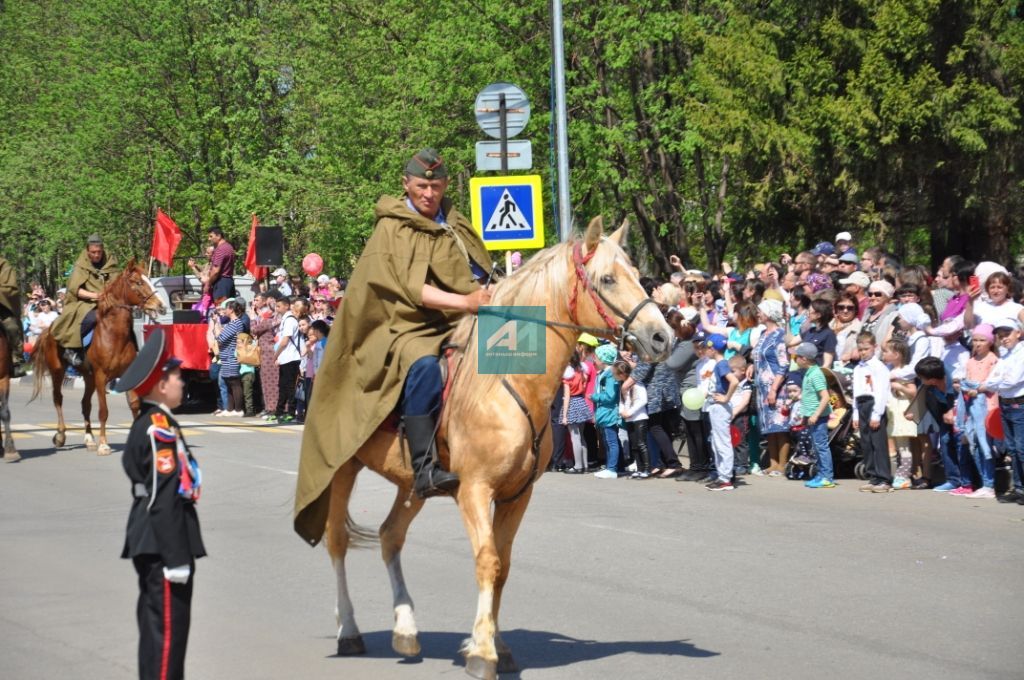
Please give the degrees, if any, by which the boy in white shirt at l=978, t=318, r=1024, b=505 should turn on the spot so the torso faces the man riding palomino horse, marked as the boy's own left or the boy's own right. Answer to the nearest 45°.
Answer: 0° — they already face them

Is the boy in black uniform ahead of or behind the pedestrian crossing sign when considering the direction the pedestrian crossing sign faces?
ahead

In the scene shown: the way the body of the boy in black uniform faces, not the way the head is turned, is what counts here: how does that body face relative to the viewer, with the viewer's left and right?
facing to the right of the viewer

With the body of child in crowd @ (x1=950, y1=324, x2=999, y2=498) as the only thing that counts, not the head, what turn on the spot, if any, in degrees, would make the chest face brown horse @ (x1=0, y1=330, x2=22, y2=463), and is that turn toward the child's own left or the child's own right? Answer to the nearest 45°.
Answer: approximately 45° to the child's own right

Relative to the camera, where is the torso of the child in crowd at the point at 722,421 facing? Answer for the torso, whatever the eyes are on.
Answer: to the viewer's left

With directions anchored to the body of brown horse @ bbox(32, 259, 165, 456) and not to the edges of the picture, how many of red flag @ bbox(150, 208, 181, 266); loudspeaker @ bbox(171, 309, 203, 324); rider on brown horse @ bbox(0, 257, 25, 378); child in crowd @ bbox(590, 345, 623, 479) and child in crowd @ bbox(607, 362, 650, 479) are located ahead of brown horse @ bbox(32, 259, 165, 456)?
2

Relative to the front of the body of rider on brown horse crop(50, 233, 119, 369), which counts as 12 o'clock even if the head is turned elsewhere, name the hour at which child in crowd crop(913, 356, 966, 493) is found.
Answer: The child in crowd is roughly at 12 o'clock from the rider on brown horse.

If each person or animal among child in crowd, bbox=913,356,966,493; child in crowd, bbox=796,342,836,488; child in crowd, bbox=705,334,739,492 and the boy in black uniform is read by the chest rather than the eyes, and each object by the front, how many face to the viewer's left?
3

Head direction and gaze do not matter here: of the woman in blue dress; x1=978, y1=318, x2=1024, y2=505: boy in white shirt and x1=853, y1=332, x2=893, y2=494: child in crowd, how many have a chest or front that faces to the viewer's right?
0

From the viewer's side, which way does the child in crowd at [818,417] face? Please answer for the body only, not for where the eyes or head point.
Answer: to the viewer's left

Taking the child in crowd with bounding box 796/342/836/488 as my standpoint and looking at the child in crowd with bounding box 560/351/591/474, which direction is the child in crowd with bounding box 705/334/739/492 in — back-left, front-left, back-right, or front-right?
front-left

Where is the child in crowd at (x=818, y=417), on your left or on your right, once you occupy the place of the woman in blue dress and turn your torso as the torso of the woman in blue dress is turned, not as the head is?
on your left

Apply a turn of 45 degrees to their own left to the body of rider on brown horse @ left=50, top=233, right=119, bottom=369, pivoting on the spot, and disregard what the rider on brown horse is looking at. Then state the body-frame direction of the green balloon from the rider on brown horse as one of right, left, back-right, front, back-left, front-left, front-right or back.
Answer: front-right

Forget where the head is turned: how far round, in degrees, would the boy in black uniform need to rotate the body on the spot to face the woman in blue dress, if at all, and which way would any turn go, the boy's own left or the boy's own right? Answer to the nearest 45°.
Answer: approximately 45° to the boy's own left

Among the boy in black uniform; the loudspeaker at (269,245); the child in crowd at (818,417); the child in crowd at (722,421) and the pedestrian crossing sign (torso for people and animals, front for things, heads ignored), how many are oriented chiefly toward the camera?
2

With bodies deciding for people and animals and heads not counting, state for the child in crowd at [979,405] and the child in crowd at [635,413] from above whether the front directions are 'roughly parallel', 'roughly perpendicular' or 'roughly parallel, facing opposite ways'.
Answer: roughly parallel

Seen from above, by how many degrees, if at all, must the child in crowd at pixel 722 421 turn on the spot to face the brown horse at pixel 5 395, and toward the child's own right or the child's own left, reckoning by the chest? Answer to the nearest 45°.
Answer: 0° — they already face it

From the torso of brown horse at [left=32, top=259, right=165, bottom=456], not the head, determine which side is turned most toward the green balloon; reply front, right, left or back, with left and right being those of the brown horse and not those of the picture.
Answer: front

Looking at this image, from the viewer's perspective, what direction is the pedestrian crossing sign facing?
toward the camera

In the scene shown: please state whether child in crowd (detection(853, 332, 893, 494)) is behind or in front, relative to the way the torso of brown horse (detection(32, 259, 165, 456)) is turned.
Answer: in front
